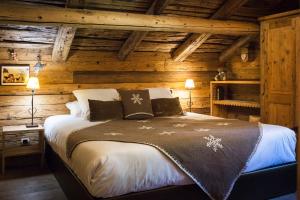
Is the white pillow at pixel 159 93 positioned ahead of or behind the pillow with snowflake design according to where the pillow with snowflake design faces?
behind

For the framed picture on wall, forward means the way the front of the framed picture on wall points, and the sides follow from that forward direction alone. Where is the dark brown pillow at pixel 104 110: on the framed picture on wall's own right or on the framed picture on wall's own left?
on the framed picture on wall's own left

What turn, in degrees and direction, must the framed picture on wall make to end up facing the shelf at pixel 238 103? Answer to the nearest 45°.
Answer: approximately 90° to its left

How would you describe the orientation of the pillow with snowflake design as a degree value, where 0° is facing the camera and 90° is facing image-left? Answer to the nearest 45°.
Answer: approximately 0°

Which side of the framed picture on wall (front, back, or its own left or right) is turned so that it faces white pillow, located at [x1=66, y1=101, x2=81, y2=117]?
left

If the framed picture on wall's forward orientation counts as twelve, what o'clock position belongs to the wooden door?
The wooden door is roughly at 10 o'clock from the framed picture on wall.

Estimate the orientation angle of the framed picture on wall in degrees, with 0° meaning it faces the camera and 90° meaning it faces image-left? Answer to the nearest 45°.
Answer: approximately 0°

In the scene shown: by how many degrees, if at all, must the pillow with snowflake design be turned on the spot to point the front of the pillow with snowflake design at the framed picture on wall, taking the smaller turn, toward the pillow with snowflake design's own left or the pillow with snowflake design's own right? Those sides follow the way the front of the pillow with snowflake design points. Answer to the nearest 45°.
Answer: approximately 90° to the pillow with snowflake design's own right
